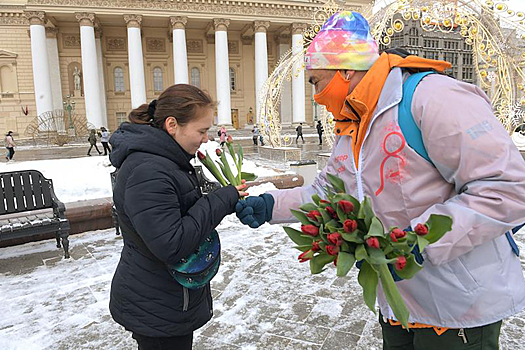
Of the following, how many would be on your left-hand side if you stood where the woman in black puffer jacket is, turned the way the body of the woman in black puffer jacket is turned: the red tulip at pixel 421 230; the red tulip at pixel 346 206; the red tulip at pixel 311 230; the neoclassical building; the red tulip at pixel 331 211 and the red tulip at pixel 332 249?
1

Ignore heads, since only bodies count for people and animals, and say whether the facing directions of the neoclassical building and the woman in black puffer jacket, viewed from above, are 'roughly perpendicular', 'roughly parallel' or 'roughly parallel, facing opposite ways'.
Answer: roughly perpendicular

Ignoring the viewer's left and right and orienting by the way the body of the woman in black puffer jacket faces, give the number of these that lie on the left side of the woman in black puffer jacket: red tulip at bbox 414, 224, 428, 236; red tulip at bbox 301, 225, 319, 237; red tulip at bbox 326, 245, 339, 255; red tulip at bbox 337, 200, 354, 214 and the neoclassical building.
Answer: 1

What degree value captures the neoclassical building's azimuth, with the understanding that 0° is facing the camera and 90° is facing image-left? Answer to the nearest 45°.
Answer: approximately 0°

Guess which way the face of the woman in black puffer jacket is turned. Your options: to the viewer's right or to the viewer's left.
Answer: to the viewer's right

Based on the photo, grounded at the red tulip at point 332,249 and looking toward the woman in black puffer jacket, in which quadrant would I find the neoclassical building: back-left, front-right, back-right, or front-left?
front-right

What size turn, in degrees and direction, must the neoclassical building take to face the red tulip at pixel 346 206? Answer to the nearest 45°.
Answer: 0° — it already faces it

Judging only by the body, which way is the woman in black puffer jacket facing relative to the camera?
to the viewer's right

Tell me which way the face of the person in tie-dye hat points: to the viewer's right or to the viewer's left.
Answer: to the viewer's left

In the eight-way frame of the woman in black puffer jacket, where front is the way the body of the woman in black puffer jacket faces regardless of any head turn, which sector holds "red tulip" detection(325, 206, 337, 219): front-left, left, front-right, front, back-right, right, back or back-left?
front-right

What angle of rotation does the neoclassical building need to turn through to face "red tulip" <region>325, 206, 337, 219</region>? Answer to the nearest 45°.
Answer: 0° — it already faces it

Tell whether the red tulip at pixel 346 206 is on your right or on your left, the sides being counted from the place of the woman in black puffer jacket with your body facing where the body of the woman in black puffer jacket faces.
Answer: on your right

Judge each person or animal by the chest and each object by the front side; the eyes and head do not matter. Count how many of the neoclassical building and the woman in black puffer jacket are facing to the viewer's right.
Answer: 1

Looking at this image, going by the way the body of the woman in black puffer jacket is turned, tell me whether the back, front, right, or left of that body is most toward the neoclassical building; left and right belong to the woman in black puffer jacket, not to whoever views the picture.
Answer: left

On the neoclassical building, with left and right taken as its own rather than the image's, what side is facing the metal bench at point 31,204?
front

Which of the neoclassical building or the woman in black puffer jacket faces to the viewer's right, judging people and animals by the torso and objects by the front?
the woman in black puffer jacket
